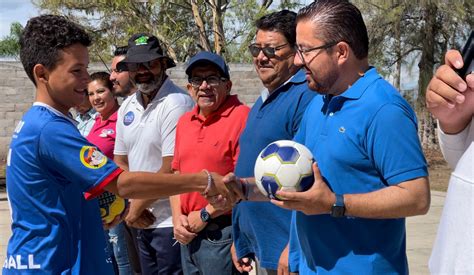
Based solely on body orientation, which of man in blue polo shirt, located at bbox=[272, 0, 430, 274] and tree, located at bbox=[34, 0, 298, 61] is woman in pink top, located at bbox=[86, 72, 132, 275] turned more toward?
the man in blue polo shirt

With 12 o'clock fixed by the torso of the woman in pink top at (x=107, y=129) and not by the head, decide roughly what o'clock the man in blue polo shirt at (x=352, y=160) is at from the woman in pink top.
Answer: The man in blue polo shirt is roughly at 10 o'clock from the woman in pink top.

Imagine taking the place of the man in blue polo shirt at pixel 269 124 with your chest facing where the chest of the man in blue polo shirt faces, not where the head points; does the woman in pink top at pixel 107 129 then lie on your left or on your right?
on your right

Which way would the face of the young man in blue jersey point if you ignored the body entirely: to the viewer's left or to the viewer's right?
to the viewer's right

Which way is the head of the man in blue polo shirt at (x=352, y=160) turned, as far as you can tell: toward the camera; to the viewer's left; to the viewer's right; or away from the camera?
to the viewer's left

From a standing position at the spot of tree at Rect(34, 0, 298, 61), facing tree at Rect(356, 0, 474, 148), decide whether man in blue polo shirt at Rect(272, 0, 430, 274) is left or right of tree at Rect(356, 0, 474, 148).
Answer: right

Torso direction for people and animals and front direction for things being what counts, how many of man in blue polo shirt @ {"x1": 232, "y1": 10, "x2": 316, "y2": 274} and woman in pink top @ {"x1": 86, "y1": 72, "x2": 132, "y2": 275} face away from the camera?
0

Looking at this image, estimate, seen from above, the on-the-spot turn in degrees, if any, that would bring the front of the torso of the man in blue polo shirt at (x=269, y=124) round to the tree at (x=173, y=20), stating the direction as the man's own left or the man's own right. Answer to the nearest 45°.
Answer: approximately 135° to the man's own right

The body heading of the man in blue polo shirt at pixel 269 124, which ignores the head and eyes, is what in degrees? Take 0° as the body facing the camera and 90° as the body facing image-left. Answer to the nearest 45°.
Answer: approximately 45°

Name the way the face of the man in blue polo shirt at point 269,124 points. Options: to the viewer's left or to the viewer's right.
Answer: to the viewer's left

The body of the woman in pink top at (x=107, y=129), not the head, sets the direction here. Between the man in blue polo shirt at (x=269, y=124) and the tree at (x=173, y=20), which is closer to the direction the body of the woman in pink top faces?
the man in blue polo shirt
